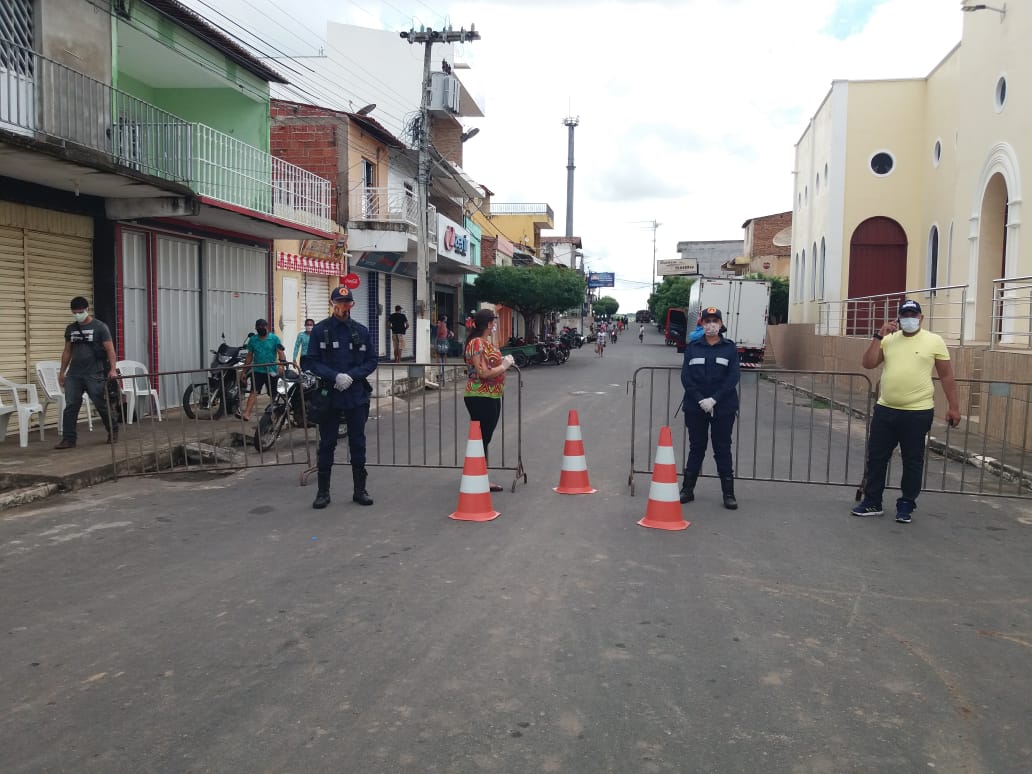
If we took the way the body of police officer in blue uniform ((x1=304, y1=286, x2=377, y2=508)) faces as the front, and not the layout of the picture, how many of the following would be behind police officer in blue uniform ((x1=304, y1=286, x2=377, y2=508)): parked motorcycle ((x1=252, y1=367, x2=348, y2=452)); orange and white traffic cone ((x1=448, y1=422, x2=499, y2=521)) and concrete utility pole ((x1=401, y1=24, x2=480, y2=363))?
2

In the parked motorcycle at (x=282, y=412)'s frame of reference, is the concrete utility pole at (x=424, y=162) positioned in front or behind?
behind

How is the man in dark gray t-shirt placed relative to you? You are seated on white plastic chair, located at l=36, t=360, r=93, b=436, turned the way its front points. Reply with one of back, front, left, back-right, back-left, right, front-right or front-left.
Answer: front-right

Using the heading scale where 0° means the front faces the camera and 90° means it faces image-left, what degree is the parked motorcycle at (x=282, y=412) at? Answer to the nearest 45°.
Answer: approximately 45°

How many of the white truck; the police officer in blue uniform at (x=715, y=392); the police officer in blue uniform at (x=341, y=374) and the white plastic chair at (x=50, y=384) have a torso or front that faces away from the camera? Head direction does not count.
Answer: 1

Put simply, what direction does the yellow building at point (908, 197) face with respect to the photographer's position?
facing the viewer and to the left of the viewer

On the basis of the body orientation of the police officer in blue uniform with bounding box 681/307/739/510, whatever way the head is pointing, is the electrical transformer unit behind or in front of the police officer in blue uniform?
behind

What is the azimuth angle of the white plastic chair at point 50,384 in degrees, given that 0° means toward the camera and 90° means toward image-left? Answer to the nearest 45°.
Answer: approximately 315°

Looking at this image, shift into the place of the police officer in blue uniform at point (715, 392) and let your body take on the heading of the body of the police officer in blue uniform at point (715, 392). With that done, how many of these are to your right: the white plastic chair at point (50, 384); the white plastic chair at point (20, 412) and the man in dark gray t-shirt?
3

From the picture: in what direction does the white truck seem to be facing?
away from the camera

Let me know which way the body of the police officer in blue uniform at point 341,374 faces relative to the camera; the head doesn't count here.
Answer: toward the camera

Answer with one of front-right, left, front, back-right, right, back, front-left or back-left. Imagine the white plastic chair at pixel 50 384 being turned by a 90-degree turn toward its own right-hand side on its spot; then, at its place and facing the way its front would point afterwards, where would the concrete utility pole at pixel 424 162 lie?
back

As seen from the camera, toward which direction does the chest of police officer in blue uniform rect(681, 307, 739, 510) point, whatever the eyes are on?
toward the camera
